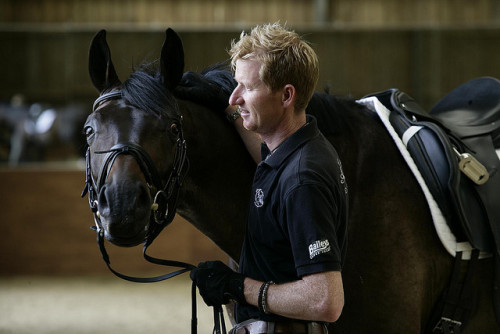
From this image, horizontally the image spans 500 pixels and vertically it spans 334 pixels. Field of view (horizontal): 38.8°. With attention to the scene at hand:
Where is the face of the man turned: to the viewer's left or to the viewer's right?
to the viewer's left

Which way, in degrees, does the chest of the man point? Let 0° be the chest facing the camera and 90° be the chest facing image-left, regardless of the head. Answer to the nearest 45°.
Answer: approximately 90°
